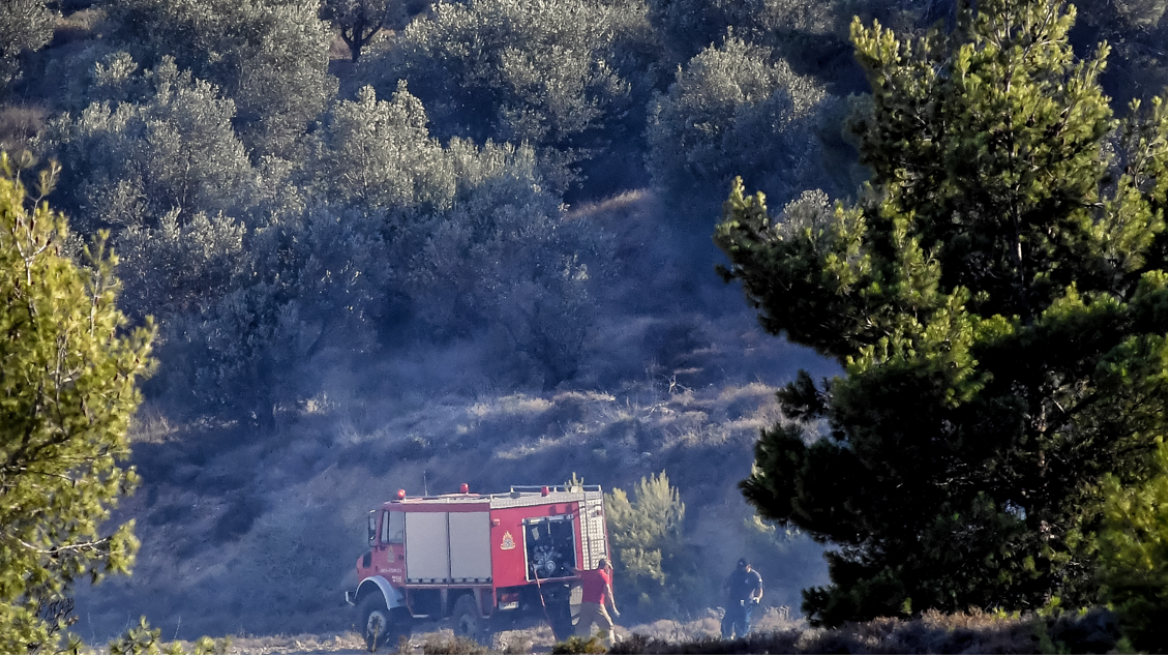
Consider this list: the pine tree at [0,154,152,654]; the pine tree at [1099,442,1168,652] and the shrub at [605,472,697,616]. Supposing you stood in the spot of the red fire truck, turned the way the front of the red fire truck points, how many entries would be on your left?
2

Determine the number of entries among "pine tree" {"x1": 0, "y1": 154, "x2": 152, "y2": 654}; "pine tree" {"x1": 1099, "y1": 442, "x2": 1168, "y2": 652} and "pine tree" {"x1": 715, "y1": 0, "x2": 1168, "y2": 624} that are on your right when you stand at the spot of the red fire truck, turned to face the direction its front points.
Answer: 0

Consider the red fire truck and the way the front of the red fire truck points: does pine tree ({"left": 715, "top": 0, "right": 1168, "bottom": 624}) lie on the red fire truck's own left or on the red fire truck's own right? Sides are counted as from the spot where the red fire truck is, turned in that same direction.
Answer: on the red fire truck's own left

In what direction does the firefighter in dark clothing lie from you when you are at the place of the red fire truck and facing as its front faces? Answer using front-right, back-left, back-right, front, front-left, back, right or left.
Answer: back

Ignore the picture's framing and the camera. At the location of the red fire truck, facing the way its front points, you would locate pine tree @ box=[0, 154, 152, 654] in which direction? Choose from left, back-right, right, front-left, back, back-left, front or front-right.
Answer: left

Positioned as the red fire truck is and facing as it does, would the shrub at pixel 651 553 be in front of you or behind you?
behind

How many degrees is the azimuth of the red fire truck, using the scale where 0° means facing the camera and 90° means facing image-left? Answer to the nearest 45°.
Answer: approximately 90°

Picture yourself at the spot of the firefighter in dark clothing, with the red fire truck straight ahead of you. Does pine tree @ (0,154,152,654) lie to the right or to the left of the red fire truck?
left
